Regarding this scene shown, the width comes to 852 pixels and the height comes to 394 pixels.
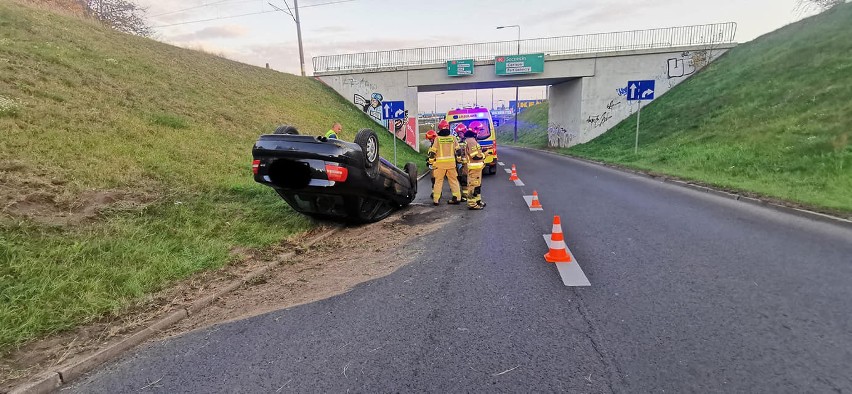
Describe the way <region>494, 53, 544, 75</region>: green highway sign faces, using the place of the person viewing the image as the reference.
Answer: facing the viewer

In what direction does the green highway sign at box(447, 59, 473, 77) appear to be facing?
toward the camera

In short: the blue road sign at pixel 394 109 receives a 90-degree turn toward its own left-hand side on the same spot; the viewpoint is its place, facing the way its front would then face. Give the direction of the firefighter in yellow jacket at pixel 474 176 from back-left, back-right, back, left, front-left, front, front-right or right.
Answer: right

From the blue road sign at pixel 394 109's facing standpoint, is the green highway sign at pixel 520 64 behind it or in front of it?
behind

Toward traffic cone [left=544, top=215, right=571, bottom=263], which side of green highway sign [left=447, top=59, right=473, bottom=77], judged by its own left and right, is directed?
front

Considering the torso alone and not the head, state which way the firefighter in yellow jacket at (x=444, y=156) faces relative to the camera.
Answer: away from the camera

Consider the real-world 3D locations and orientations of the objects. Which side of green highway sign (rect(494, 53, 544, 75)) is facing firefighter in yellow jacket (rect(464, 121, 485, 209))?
front
